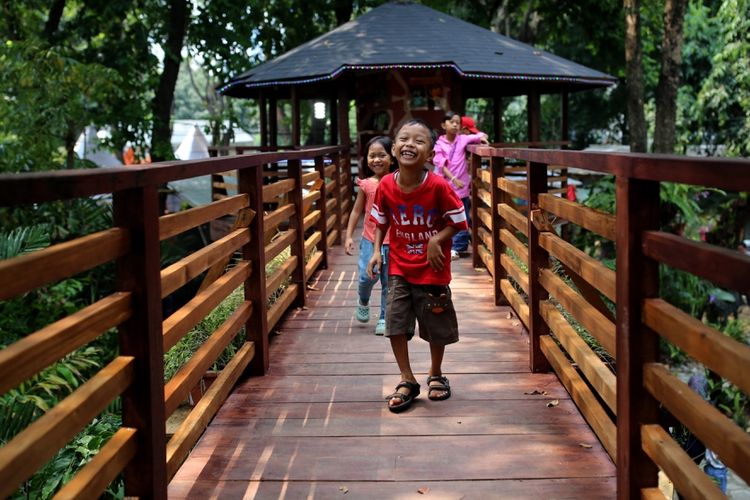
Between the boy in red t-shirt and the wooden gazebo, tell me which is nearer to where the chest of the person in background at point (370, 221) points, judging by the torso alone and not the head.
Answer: the boy in red t-shirt

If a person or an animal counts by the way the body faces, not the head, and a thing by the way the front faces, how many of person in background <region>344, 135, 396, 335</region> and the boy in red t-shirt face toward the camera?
2

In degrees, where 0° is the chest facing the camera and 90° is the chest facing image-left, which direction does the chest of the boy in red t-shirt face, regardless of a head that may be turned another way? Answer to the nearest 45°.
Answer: approximately 0°

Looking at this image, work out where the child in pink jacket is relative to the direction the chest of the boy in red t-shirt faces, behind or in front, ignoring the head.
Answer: behind

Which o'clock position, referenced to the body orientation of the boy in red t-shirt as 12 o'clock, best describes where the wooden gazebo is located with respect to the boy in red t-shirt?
The wooden gazebo is roughly at 6 o'clock from the boy in red t-shirt.

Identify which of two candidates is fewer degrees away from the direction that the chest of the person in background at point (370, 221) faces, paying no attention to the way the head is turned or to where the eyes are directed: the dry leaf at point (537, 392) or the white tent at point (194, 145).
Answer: the dry leaf

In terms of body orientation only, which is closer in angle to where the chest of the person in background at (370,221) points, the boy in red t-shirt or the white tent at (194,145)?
the boy in red t-shirt

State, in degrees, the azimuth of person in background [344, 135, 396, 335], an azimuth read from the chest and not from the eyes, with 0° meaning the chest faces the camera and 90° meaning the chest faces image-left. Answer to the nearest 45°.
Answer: approximately 0°

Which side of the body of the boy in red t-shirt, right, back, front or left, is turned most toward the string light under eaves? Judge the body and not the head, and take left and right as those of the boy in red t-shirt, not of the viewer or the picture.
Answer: back

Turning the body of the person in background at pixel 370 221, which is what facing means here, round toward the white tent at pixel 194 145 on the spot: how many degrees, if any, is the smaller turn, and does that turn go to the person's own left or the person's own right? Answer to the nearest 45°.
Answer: approximately 180°

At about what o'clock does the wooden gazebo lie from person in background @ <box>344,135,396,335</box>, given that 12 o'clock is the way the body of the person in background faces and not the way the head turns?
The wooden gazebo is roughly at 6 o'clock from the person in background.

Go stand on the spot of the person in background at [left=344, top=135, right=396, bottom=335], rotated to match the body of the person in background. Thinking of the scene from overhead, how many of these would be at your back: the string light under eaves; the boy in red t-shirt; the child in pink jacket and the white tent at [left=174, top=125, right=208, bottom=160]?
3
